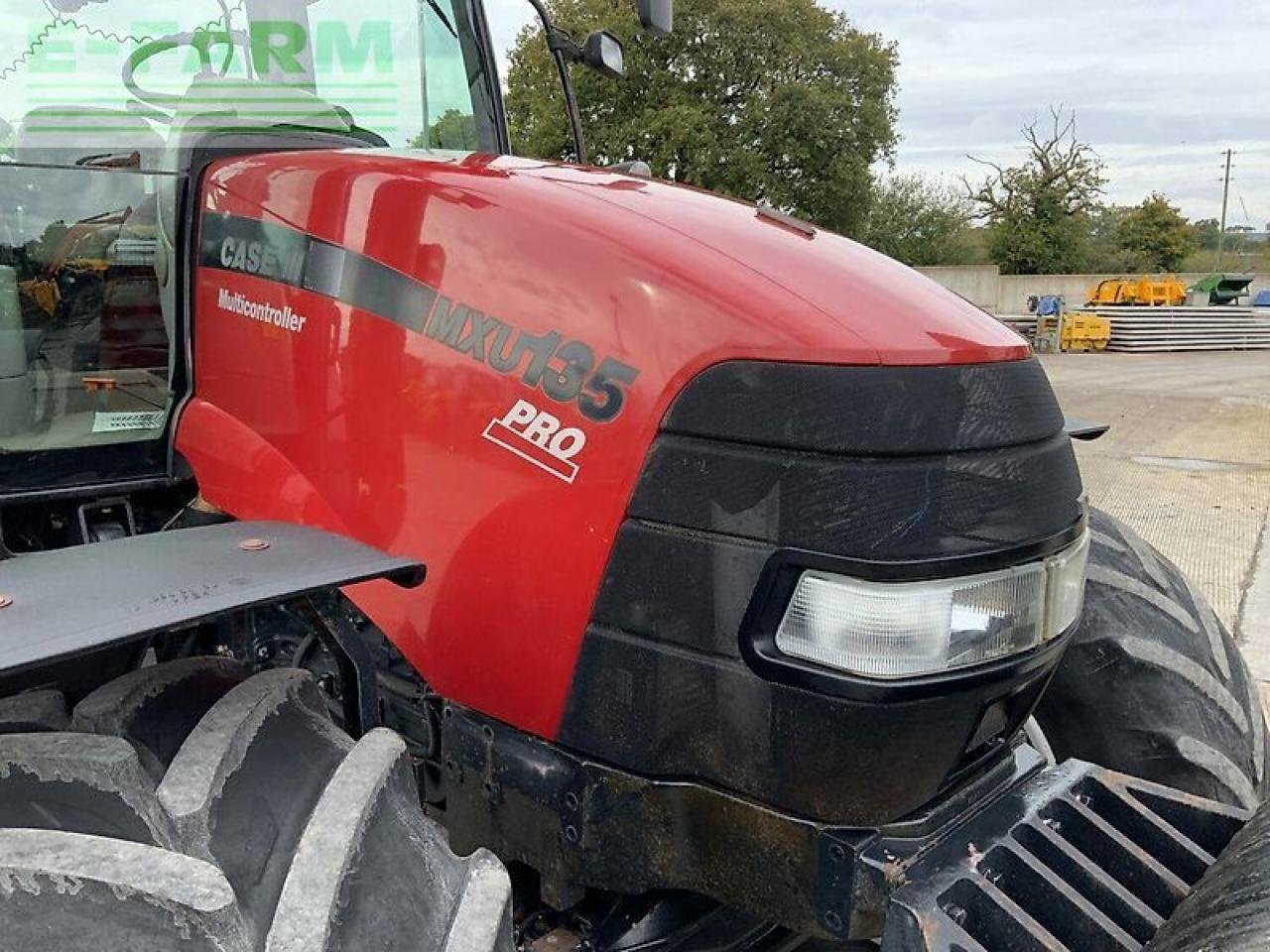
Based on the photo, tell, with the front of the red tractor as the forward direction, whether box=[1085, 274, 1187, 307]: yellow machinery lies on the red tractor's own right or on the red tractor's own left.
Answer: on the red tractor's own left

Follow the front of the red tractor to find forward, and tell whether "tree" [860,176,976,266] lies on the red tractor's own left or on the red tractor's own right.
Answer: on the red tractor's own left

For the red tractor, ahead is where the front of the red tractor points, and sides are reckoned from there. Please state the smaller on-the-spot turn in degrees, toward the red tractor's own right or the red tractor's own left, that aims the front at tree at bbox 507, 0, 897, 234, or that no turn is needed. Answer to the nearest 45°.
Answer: approximately 135° to the red tractor's own left

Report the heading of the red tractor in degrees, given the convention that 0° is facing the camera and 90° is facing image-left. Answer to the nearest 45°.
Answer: approximately 315°

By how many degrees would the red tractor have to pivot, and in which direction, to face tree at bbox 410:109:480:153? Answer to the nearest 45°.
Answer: approximately 135° to its left

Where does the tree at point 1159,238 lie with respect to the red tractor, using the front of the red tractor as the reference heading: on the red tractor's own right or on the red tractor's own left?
on the red tractor's own left
